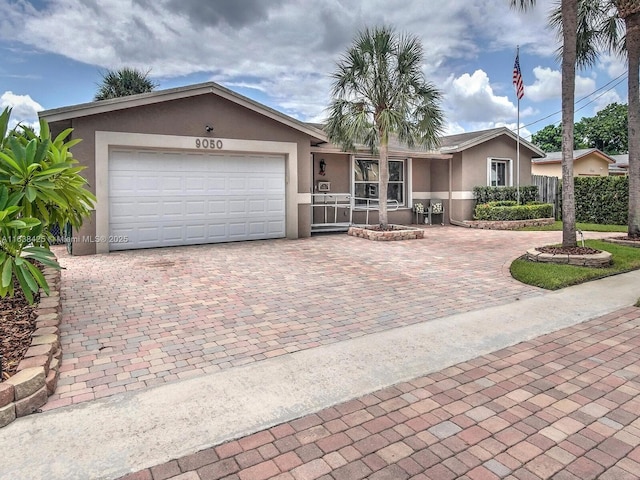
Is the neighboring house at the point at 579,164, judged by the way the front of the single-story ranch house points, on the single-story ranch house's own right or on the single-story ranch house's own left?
on the single-story ranch house's own left

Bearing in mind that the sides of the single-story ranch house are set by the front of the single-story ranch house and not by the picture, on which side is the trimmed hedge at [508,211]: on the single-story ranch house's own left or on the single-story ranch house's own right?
on the single-story ranch house's own left

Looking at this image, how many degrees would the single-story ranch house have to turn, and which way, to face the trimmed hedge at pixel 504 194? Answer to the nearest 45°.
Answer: approximately 90° to its left

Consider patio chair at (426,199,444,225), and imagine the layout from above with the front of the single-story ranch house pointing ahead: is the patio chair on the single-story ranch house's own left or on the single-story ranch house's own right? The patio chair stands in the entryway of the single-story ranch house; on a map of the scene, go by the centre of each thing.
on the single-story ranch house's own left

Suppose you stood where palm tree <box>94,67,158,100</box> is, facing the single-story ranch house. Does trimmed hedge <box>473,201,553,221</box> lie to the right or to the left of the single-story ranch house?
left

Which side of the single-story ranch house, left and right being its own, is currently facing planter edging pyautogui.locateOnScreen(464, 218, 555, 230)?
left

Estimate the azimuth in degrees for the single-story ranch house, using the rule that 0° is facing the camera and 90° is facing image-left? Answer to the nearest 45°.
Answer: approximately 315°
